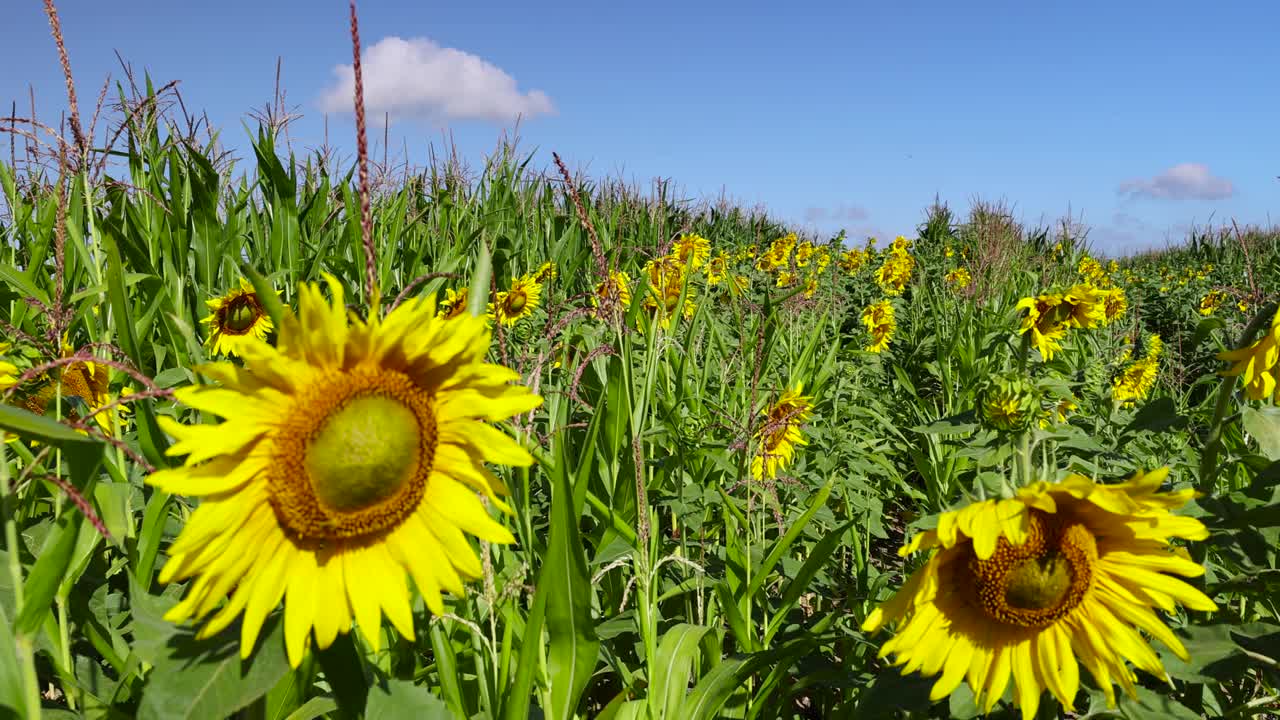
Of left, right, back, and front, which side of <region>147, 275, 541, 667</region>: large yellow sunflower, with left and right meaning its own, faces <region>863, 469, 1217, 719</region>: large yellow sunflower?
left

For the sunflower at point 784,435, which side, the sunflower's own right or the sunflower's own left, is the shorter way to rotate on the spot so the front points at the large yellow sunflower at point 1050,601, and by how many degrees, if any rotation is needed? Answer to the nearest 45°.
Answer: approximately 45° to the sunflower's own left

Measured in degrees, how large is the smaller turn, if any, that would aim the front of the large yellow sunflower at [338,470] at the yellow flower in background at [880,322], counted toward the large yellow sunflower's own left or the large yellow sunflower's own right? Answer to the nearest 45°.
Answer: approximately 135° to the large yellow sunflower's own left

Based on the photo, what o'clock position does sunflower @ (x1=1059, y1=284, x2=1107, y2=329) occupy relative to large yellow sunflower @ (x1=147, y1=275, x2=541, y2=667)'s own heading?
The sunflower is roughly at 8 o'clock from the large yellow sunflower.

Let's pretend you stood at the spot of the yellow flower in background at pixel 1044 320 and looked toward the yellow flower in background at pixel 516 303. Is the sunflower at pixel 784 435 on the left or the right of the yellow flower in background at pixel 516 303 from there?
left

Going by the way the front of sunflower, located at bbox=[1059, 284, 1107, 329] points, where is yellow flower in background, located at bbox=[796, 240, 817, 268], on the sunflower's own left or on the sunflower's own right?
on the sunflower's own right

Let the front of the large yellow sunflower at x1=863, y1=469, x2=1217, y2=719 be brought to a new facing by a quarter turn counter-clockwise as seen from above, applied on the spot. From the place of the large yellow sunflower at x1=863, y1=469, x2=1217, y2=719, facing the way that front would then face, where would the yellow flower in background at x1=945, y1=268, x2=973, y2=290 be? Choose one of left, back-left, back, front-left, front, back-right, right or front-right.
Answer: left

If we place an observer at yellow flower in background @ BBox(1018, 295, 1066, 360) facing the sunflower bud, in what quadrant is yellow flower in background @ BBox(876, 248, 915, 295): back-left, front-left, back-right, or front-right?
back-right

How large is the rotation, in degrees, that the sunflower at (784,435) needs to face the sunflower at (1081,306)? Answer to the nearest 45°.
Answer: approximately 180°

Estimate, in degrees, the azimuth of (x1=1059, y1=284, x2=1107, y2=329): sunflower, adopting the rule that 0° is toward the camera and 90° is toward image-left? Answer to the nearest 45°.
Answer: approximately 45°

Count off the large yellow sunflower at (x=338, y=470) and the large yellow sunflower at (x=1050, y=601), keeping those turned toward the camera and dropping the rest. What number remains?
2

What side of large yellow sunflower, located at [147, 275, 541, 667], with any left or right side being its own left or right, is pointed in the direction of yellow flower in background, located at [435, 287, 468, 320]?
back

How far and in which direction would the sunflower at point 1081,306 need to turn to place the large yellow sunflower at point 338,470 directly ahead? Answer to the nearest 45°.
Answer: approximately 45° to its left
